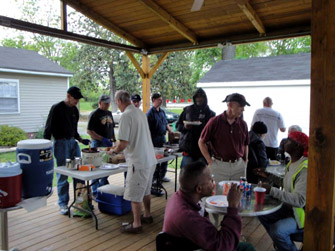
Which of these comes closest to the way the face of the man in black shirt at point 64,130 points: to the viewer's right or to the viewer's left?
to the viewer's right

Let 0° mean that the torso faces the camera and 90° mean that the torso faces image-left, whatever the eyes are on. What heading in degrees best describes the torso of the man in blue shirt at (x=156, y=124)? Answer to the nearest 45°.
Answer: approximately 315°

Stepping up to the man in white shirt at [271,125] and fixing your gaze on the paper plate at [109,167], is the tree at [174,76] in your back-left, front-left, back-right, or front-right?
back-right

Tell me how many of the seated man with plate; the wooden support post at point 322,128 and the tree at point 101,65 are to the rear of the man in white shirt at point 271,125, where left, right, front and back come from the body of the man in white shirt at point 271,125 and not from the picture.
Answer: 2

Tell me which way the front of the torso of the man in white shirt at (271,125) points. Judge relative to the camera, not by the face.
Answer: away from the camera

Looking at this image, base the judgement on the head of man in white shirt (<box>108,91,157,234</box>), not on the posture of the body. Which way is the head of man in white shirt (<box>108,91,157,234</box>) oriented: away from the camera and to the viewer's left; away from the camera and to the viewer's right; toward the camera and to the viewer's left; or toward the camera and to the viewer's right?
away from the camera and to the viewer's left

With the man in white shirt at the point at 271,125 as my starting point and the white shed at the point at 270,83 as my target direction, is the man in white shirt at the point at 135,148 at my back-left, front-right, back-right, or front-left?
back-left

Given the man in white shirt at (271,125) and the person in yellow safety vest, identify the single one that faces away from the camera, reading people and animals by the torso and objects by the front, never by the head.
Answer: the man in white shirt

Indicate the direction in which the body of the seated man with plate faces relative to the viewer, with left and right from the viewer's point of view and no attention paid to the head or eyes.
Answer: facing away from the viewer and to the right of the viewer

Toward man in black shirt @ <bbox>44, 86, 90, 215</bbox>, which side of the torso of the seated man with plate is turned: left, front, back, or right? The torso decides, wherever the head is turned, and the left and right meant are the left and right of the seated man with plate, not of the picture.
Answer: left

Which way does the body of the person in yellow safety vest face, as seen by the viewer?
to the viewer's left
